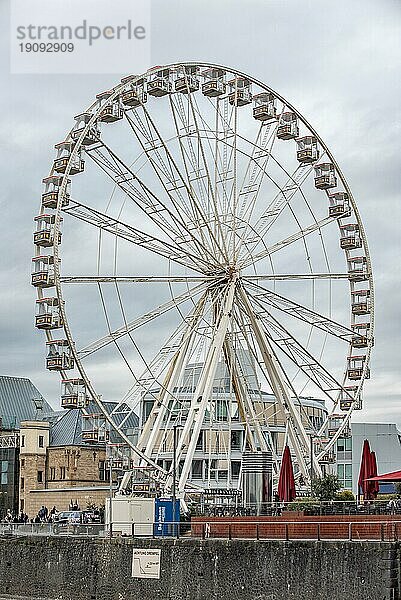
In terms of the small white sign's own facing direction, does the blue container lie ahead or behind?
behind

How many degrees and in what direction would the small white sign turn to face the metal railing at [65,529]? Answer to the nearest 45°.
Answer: approximately 135° to its right

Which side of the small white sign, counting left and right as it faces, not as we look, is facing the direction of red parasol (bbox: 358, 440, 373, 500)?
left

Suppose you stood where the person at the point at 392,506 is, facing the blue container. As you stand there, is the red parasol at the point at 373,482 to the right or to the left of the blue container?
right

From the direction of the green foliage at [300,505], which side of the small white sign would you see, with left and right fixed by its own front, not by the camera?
left

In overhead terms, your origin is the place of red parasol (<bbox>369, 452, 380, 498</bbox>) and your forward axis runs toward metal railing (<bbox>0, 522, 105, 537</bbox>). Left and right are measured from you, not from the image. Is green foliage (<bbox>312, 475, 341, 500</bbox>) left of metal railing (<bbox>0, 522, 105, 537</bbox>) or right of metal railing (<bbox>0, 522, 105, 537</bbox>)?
right

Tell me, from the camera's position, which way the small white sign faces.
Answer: facing the viewer

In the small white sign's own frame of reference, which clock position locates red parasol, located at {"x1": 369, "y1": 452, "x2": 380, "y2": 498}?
The red parasol is roughly at 9 o'clock from the small white sign.

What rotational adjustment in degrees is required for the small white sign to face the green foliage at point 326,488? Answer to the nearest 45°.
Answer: approximately 135° to its left
